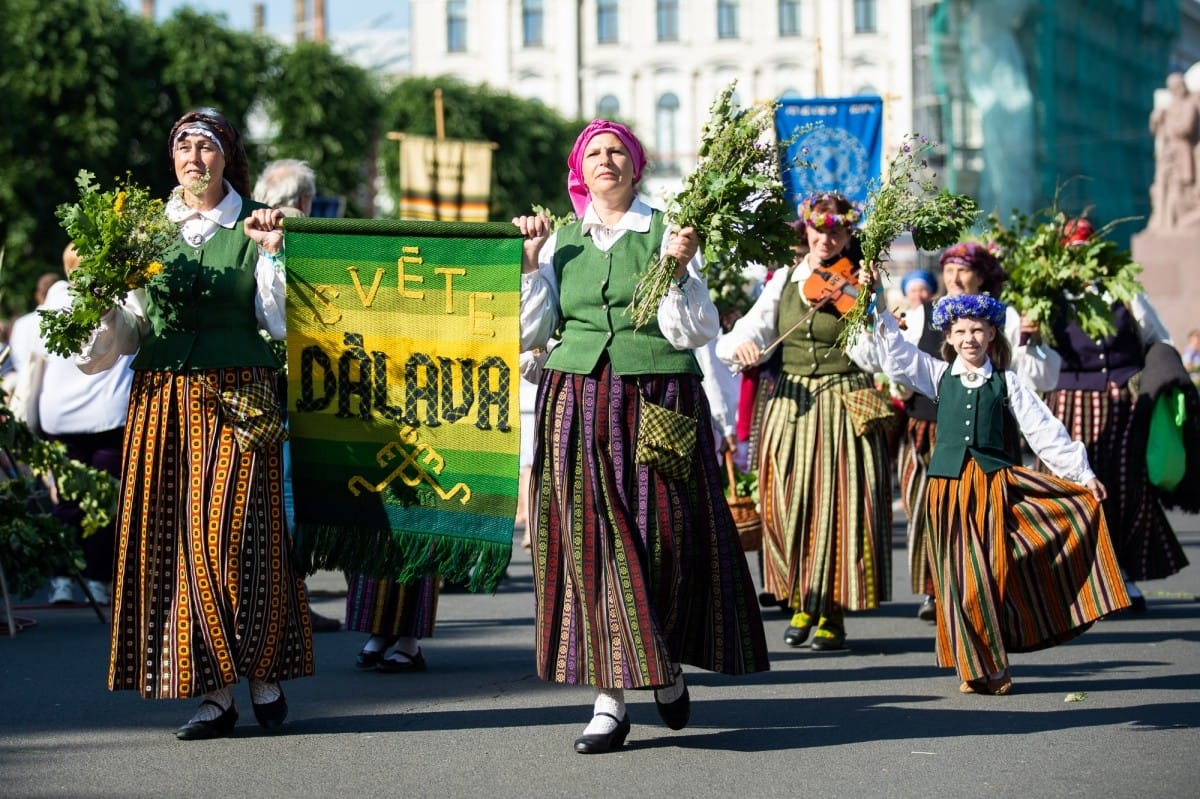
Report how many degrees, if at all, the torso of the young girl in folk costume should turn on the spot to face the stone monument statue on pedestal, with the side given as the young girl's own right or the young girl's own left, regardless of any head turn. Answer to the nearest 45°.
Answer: approximately 180°

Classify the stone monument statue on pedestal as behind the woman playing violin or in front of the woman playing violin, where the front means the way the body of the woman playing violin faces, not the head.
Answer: behind

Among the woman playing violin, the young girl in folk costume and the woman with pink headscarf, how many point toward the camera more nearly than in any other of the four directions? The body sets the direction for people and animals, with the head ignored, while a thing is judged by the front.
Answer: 3

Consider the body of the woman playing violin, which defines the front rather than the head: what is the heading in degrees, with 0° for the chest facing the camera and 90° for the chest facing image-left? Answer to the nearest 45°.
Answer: approximately 0°

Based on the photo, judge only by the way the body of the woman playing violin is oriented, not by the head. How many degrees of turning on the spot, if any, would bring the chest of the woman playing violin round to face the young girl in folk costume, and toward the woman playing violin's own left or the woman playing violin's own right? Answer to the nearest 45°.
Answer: approximately 45° to the woman playing violin's own left

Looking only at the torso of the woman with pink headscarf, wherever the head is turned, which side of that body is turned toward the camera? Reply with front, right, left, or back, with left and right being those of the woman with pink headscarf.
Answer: front

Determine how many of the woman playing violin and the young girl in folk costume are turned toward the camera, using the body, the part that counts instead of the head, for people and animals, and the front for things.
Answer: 2
